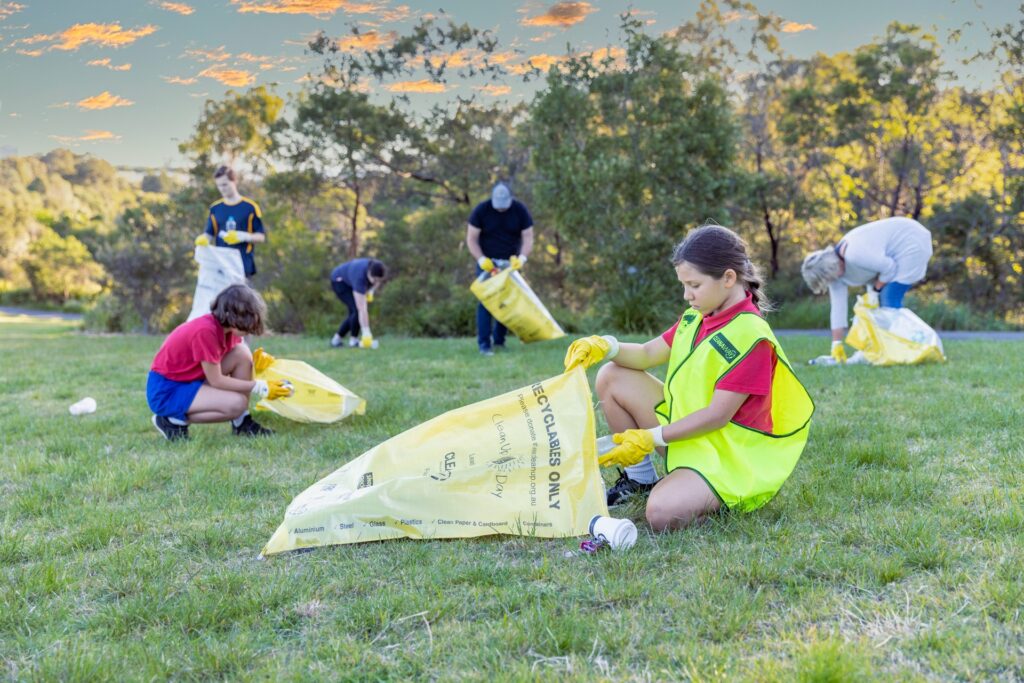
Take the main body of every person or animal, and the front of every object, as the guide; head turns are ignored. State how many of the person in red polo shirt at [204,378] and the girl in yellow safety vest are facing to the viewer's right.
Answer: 1

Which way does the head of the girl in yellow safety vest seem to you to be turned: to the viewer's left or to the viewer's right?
to the viewer's left

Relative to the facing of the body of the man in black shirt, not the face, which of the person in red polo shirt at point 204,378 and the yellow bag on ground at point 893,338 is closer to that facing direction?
the person in red polo shirt

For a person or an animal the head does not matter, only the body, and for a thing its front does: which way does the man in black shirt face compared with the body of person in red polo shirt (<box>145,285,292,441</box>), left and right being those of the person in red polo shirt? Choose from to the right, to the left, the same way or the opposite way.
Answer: to the right

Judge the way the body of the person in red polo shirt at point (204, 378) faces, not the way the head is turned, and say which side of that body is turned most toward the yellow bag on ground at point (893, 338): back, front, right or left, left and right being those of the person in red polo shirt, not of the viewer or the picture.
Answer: front

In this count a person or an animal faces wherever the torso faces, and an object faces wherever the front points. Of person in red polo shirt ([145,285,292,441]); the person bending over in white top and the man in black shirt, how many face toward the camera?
1

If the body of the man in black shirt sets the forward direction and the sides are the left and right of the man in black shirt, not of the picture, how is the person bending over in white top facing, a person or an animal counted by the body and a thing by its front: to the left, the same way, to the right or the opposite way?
to the right

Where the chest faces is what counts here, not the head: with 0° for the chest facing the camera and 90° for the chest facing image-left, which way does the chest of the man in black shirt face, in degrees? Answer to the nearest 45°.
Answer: approximately 0°

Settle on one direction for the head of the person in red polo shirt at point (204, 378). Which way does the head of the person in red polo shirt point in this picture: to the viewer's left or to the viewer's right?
to the viewer's right

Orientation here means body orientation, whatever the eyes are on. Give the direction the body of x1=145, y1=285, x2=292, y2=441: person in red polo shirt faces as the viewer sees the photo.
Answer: to the viewer's right

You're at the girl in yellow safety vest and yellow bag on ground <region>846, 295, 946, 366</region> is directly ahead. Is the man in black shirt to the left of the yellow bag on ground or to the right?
left

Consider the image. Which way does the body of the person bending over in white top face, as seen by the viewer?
to the viewer's left
